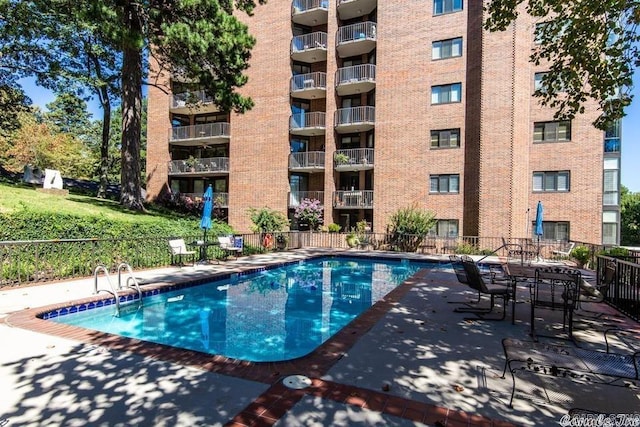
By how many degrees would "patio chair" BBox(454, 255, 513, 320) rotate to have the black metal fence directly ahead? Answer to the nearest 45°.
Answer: approximately 45° to its left

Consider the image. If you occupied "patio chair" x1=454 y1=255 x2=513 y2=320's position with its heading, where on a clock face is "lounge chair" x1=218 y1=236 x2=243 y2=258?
"lounge chair" x1=218 y1=236 x2=243 y2=258 is roughly at 7 o'clock from "patio chair" x1=454 y1=255 x2=513 y2=320.

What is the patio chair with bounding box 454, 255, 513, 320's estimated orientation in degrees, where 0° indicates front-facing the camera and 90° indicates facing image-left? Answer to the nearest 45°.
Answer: approximately 270°

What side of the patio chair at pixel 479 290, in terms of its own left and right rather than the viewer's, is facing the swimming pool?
back
